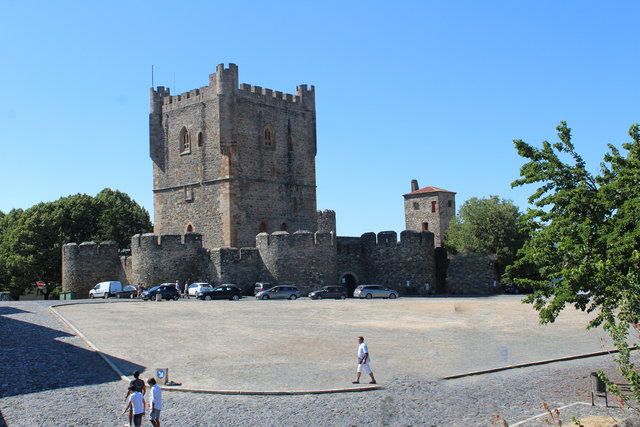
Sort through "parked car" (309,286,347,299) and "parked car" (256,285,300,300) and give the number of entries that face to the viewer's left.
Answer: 2

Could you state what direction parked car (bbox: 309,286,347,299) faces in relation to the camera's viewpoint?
facing to the left of the viewer

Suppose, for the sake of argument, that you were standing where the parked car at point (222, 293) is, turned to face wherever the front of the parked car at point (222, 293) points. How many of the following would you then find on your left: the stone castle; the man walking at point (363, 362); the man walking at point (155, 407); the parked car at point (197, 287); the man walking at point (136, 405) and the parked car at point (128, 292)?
3

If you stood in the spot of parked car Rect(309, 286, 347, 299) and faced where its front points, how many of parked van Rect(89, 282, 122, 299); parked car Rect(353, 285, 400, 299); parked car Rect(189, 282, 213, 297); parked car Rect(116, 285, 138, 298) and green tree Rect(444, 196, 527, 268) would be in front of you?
3

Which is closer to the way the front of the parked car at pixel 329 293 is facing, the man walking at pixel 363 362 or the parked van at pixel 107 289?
the parked van

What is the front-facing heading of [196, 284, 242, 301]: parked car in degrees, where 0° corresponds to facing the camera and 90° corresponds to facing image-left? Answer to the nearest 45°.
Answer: approximately 90°

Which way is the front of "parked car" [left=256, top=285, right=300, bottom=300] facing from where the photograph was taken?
facing to the left of the viewer
